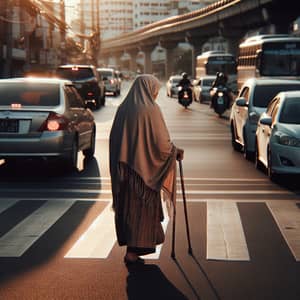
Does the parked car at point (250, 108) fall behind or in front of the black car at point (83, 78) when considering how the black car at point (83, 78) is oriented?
behind

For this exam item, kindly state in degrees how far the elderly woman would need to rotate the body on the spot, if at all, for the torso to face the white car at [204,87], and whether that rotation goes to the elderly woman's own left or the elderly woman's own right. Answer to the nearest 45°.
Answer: approximately 45° to the elderly woman's own left

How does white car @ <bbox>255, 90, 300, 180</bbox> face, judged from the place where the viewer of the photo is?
facing the viewer and to the right of the viewer

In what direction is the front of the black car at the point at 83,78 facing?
away from the camera

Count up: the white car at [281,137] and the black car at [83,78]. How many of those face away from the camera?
1

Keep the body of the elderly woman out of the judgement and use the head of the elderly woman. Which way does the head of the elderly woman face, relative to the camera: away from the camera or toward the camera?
away from the camera

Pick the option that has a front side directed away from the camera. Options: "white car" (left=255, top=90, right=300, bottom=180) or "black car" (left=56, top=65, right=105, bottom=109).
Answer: the black car

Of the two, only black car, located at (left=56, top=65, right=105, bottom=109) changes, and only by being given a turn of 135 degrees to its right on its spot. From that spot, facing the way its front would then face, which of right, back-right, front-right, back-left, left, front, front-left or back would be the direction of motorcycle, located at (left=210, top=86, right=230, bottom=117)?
front

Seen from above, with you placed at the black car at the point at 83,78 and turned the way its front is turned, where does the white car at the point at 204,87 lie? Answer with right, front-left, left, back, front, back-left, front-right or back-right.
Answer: front-right

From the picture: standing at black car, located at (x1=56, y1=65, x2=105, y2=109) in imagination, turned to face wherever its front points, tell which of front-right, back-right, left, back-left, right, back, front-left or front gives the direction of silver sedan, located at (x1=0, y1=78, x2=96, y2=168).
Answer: back

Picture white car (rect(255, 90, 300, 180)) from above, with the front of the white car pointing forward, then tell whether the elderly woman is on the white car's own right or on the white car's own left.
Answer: on the white car's own right

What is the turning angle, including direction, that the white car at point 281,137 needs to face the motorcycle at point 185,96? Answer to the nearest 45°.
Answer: approximately 135° to its left
